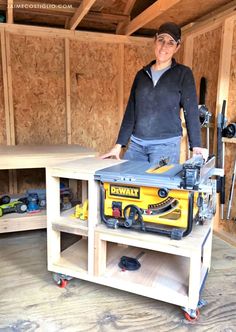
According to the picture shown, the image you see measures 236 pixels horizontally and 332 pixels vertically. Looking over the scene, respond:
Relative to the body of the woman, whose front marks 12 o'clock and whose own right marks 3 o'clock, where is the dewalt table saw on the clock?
The dewalt table saw is roughly at 12 o'clock from the woman.

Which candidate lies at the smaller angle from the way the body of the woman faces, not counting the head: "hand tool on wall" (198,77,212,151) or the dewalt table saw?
the dewalt table saw

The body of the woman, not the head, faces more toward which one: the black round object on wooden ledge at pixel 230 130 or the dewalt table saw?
the dewalt table saw

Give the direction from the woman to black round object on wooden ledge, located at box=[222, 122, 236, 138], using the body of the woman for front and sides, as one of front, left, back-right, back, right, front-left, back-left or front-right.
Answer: back-left

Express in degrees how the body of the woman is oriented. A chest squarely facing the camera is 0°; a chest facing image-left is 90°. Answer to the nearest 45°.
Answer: approximately 0°
